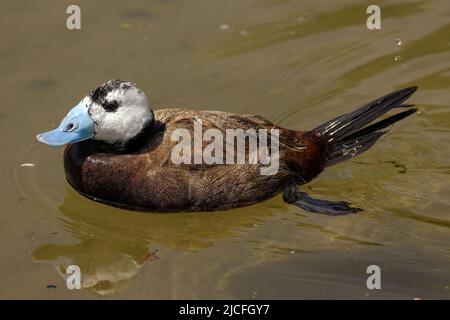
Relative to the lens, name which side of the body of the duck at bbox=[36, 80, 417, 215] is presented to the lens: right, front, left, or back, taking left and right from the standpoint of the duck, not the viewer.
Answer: left
